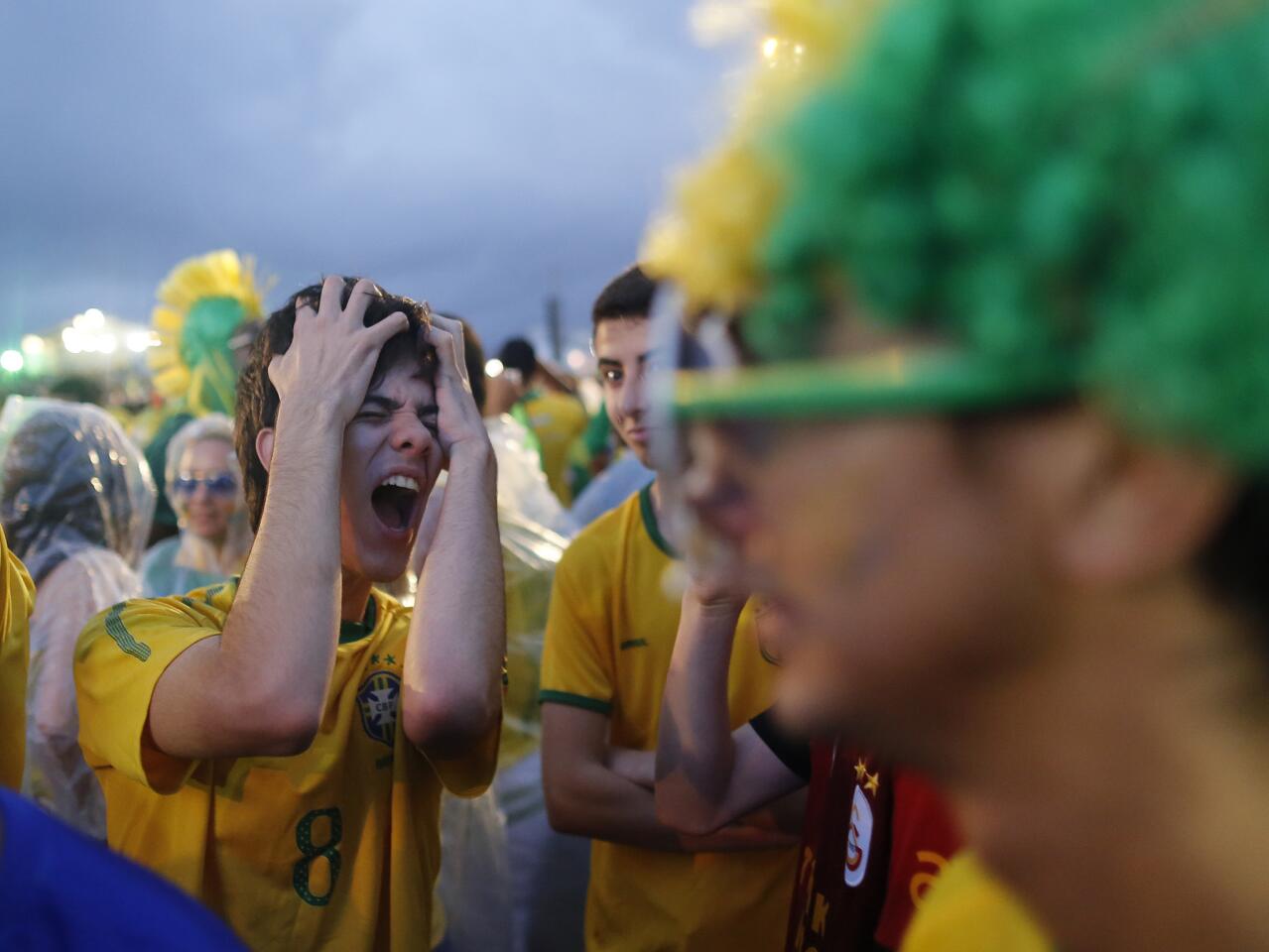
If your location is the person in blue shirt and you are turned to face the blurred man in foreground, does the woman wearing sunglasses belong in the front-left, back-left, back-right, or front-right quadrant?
back-left

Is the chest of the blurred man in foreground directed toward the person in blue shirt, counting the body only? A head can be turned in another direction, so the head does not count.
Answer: yes

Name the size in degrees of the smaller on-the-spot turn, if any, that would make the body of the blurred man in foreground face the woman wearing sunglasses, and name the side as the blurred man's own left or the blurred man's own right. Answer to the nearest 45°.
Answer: approximately 45° to the blurred man's own right

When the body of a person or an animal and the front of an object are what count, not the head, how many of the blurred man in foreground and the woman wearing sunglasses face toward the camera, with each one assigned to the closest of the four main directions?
1

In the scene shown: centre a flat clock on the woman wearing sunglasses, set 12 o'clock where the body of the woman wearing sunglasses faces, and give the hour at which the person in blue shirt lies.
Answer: The person in blue shirt is roughly at 12 o'clock from the woman wearing sunglasses.

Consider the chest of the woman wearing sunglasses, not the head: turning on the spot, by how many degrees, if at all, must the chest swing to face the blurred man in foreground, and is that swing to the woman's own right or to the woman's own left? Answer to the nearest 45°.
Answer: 0° — they already face them

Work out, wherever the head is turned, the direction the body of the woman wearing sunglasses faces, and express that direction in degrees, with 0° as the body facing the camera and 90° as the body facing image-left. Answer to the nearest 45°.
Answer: approximately 0°

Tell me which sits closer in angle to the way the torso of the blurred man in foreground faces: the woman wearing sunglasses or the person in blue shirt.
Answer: the person in blue shirt

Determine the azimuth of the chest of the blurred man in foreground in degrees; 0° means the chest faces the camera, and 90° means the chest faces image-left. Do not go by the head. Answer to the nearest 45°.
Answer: approximately 90°
